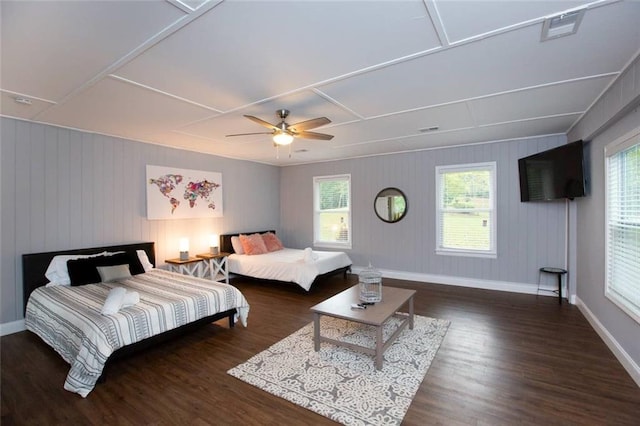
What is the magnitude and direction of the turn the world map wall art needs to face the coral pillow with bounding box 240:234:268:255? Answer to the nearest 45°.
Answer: approximately 45° to its left

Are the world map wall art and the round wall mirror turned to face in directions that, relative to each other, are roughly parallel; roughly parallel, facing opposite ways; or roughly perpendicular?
roughly perpendicular

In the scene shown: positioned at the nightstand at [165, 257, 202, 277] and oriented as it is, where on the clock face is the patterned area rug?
The patterned area rug is roughly at 1 o'clock from the nightstand.

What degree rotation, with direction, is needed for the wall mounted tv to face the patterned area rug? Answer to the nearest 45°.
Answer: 0° — it already faces it

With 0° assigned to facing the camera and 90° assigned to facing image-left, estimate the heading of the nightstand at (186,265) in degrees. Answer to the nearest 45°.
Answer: approximately 315°

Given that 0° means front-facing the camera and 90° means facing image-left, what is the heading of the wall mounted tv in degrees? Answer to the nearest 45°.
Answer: approximately 45°

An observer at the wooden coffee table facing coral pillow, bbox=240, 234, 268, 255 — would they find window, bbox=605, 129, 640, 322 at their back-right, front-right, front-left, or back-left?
back-right

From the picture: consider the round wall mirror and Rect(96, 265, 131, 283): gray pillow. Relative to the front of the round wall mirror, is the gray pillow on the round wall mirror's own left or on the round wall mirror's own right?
on the round wall mirror's own right

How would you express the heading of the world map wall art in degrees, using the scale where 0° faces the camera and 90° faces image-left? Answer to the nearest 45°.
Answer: approximately 315°

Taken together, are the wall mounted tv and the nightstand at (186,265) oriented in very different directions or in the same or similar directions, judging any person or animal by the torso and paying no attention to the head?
very different directions
